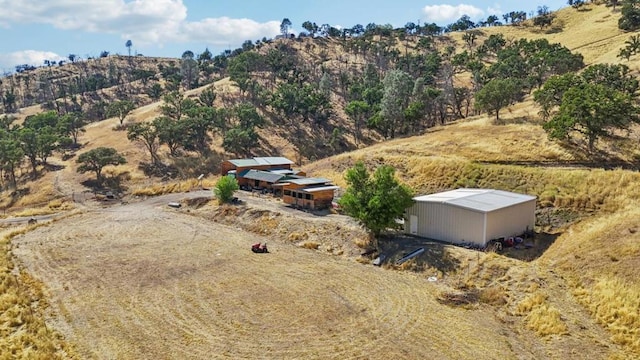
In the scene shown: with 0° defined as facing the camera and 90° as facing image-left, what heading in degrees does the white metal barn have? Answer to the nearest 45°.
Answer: approximately 45°

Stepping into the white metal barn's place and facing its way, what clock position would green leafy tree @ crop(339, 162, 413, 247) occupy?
The green leafy tree is roughly at 1 o'clock from the white metal barn.
